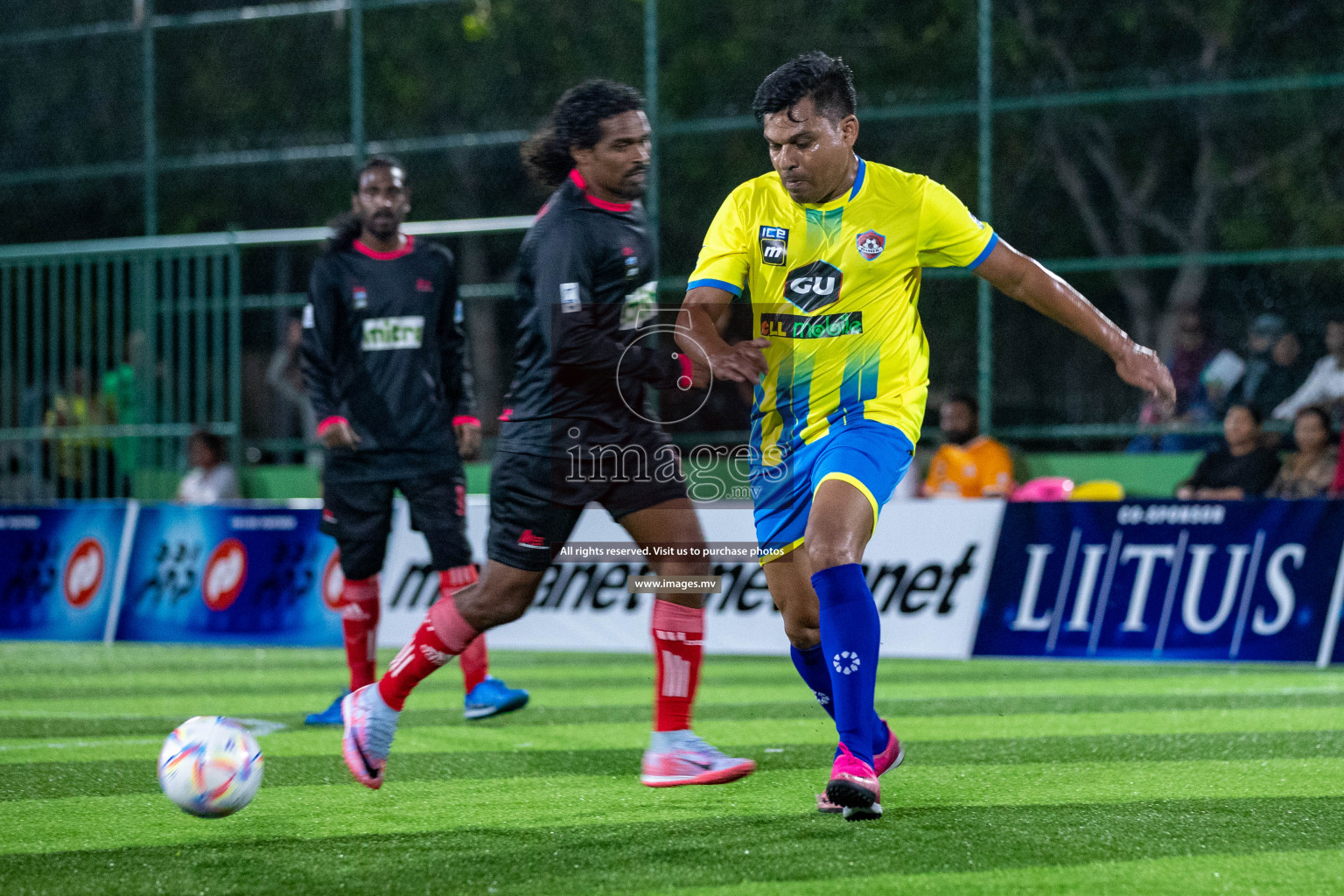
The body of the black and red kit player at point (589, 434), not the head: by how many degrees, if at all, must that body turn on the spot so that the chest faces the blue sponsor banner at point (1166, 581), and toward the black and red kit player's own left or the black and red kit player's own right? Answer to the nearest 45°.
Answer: approximately 45° to the black and red kit player's own left

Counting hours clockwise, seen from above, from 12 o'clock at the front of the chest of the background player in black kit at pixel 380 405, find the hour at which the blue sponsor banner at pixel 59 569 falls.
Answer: The blue sponsor banner is roughly at 5 o'clock from the background player in black kit.

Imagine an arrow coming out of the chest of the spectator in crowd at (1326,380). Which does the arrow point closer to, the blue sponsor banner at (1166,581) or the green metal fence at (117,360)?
the blue sponsor banner

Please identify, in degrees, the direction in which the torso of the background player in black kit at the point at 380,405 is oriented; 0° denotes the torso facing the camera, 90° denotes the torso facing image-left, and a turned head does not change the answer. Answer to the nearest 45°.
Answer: approximately 0°

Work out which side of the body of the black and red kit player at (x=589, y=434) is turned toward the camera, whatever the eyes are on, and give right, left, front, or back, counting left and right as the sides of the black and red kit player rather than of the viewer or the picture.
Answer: right

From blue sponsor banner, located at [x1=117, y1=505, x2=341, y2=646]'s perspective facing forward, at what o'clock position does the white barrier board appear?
The white barrier board is roughly at 10 o'clock from the blue sponsor banner.

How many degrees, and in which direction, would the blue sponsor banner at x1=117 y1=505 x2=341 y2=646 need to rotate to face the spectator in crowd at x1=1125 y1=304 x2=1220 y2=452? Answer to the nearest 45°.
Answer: approximately 90° to its left

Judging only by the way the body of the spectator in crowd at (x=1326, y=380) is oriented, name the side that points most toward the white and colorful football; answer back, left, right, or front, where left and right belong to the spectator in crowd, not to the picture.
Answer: front

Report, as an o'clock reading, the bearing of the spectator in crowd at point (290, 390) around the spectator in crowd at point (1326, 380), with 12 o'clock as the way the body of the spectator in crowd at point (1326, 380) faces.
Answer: the spectator in crowd at point (290, 390) is roughly at 3 o'clock from the spectator in crowd at point (1326, 380).

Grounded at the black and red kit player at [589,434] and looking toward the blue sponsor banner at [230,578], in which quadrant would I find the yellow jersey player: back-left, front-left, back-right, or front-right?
back-right

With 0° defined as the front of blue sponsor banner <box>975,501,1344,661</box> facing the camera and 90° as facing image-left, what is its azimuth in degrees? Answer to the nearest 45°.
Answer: approximately 0°
